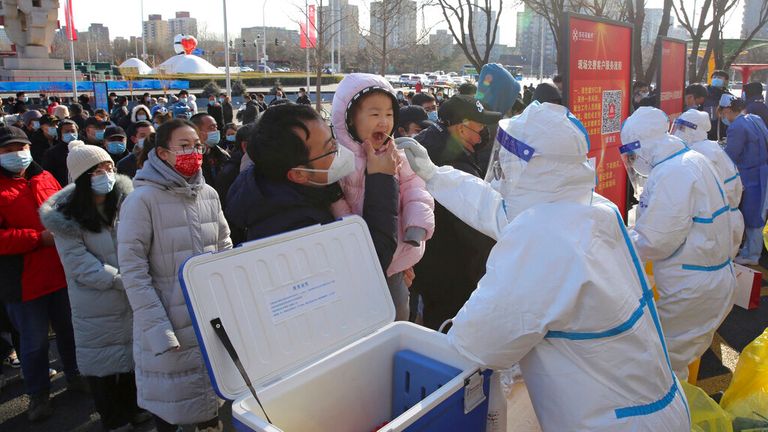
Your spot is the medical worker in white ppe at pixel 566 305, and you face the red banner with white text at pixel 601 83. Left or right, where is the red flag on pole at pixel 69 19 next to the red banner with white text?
left

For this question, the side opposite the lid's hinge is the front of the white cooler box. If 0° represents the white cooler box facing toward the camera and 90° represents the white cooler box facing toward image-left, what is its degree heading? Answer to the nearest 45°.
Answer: approximately 315°

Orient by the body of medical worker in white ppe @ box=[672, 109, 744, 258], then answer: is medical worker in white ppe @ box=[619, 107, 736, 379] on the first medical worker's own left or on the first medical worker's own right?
on the first medical worker's own left

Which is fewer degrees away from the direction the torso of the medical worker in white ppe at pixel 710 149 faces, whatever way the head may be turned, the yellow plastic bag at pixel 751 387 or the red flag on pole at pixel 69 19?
the red flag on pole

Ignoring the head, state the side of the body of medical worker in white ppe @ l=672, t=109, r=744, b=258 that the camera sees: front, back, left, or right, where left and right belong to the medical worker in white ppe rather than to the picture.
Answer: left

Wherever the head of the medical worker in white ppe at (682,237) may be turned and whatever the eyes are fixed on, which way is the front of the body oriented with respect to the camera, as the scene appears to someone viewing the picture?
to the viewer's left

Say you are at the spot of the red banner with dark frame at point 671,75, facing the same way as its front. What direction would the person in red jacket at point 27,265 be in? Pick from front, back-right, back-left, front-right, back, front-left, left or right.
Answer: right

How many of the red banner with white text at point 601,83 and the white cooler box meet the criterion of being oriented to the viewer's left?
0

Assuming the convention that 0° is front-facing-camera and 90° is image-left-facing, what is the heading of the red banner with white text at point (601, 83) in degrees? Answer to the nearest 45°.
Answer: approximately 315°

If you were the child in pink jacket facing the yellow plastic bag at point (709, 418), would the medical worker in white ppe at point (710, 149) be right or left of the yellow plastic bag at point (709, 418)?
left

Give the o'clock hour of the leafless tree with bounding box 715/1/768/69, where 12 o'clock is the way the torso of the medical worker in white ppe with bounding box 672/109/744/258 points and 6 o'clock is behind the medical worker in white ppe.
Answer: The leafless tree is roughly at 3 o'clock from the medical worker in white ppe.

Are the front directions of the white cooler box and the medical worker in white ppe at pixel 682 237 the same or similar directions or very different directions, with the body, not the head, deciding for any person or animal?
very different directions
